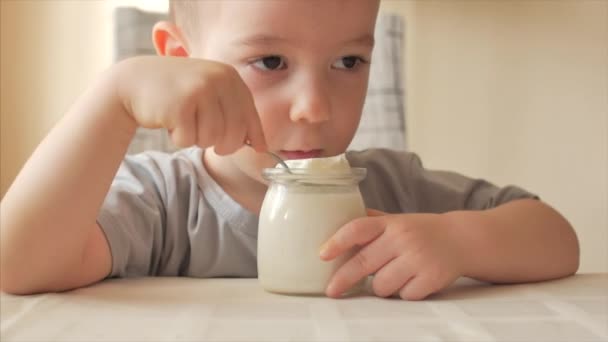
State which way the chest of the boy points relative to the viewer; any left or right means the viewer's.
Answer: facing the viewer
